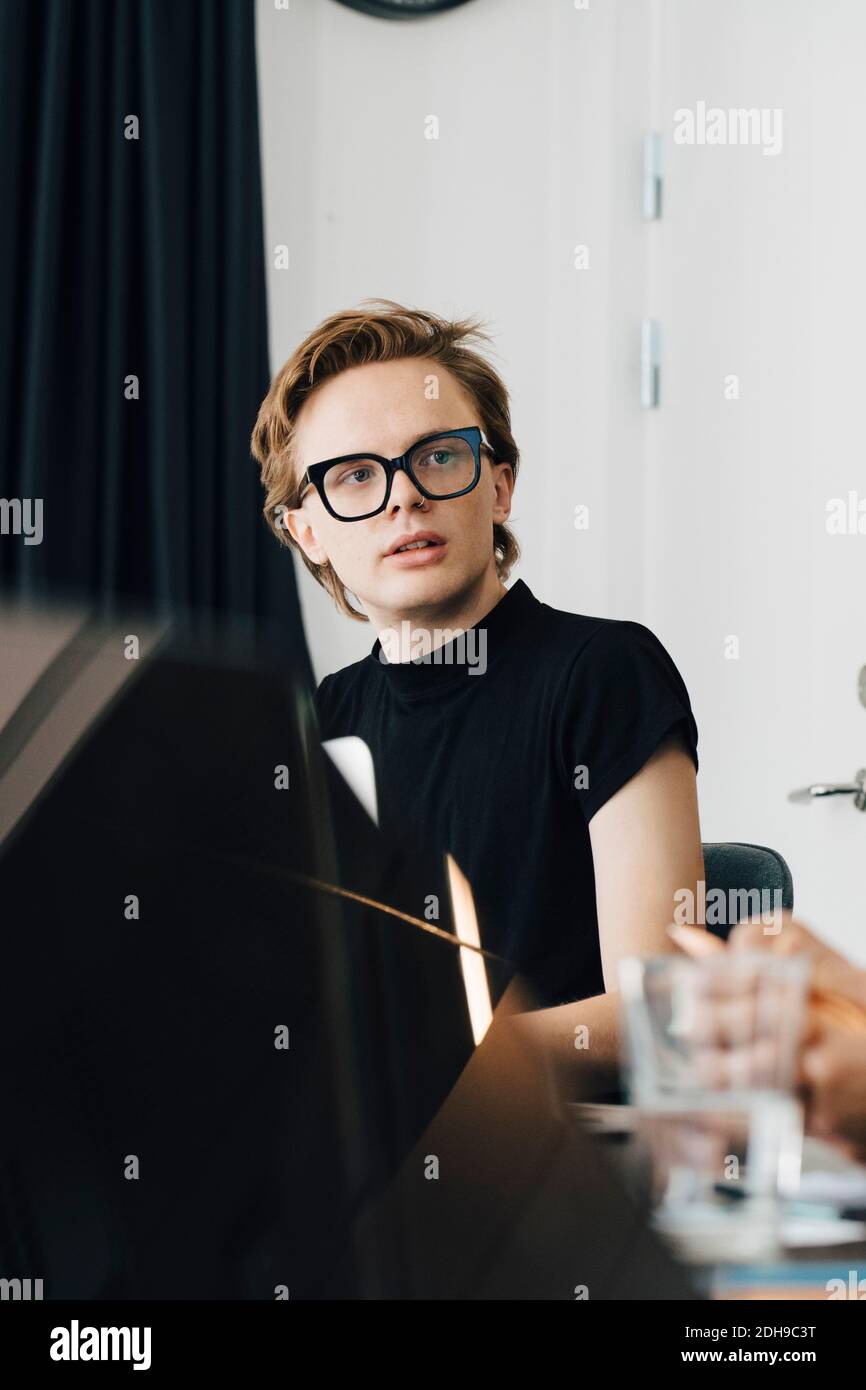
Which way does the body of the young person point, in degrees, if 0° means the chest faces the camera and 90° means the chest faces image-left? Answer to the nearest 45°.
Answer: approximately 45°

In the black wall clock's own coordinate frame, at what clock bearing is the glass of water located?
The glass of water is roughly at 12 o'clock from the black wall clock.

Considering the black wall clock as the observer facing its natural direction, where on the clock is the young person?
The young person is roughly at 12 o'clock from the black wall clock.

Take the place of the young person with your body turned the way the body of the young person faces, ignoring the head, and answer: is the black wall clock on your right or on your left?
on your right
